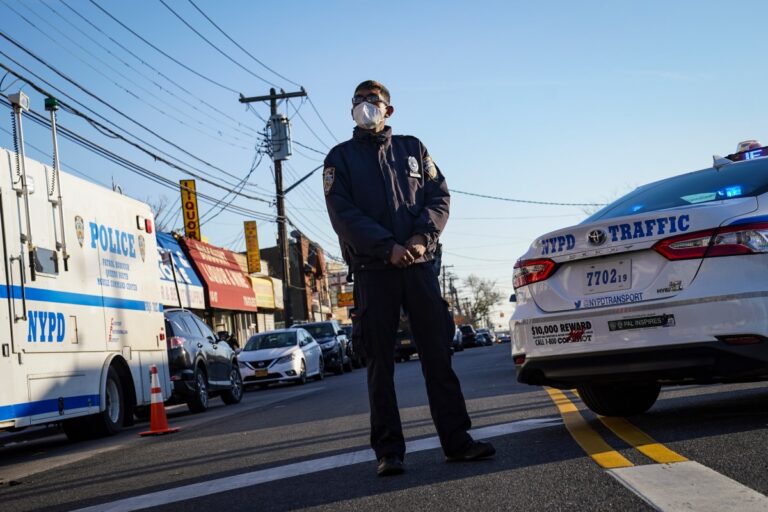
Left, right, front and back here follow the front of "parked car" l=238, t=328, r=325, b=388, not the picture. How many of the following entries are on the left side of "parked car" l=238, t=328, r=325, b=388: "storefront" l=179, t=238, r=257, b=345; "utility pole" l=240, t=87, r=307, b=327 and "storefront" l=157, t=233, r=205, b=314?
0

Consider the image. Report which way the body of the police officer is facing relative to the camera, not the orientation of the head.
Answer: toward the camera

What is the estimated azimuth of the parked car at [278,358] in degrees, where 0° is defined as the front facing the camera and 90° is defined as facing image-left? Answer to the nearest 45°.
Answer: approximately 45°

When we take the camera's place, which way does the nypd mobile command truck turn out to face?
facing the viewer and to the left of the viewer

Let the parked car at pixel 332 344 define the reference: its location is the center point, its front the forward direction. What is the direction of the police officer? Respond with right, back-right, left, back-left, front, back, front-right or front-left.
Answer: front-left

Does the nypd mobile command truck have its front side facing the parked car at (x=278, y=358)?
no

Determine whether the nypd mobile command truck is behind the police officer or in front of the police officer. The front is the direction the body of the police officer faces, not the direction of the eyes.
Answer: behind

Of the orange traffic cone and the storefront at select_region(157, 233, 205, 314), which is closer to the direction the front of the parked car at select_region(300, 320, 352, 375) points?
the orange traffic cone
